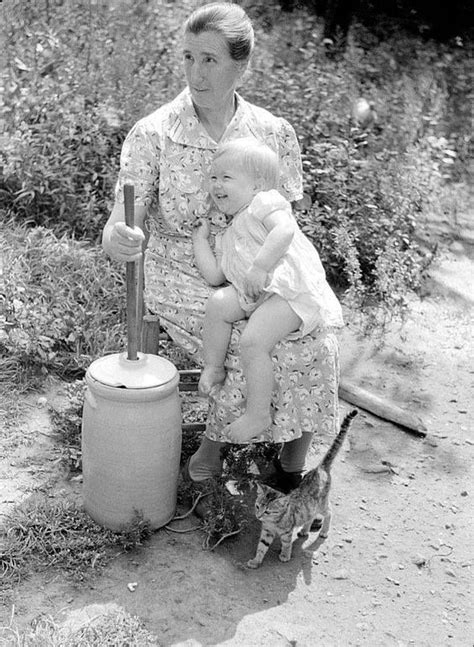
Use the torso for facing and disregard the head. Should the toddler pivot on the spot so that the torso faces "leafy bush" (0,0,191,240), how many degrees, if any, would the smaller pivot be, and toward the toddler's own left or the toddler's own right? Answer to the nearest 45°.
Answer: approximately 90° to the toddler's own right

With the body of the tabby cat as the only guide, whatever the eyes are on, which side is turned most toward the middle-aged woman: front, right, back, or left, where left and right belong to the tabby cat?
right

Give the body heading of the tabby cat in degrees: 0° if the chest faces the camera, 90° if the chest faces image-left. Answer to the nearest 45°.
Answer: approximately 45°

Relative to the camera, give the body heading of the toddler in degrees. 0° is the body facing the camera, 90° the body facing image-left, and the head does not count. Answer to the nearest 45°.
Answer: approximately 45°

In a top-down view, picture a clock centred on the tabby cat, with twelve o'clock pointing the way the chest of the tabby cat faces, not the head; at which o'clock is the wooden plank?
The wooden plank is roughly at 5 o'clock from the tabby cat.

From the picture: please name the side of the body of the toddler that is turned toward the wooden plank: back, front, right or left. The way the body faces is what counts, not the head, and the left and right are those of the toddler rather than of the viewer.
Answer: back

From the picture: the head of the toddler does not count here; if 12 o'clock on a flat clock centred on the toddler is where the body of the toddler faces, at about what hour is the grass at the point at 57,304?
The grass is roughly at 3 o'clock from the toddler.

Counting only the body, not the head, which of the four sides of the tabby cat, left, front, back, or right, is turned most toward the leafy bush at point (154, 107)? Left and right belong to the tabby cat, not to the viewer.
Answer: right

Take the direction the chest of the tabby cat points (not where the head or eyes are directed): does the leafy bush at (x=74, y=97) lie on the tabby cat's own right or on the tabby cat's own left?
on the tabby cat's own right
